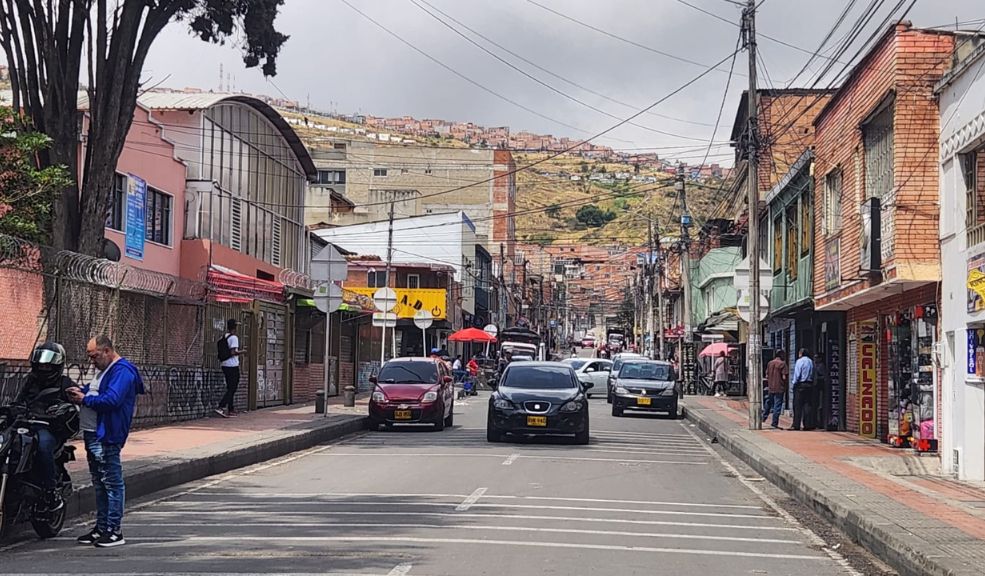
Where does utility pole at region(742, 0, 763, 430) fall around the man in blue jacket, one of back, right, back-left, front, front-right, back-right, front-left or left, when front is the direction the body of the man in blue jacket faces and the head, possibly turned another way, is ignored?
back-right

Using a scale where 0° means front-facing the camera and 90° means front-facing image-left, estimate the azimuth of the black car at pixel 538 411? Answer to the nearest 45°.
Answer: approximately 0°

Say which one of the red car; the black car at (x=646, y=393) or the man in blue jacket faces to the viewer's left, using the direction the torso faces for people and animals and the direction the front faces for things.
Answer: the man in blue jacket

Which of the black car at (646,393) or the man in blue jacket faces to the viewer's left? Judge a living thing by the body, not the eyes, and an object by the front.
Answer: the man in blue jacket

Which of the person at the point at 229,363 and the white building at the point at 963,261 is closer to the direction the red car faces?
the white building

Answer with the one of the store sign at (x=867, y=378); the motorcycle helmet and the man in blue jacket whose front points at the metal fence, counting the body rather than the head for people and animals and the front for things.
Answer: the store sign

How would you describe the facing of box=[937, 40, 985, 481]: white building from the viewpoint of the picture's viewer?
facing to the left of the viewer
